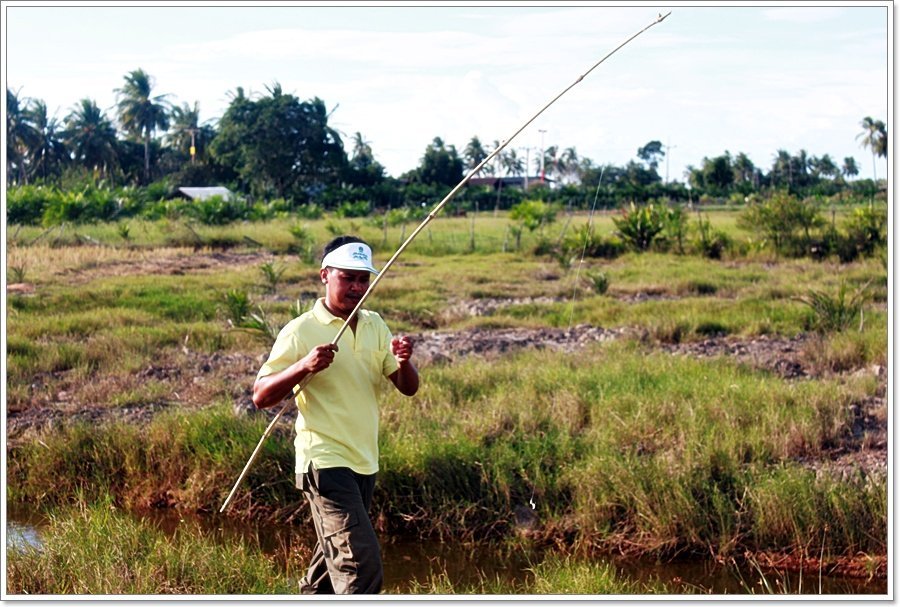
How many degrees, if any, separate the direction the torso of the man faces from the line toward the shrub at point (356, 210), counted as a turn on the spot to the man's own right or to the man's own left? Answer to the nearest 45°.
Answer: approximately 135° to the man's own left

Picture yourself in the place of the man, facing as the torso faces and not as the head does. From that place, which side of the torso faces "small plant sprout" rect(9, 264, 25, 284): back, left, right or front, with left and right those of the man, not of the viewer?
back

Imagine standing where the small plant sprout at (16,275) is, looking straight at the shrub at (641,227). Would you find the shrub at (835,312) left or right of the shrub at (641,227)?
right

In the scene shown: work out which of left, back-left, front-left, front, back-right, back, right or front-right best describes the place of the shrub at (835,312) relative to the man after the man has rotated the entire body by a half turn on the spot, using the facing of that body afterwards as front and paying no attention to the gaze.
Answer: right

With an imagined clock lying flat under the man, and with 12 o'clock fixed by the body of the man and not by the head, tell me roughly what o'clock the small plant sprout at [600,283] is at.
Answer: The small plant sprout is roughly at 8 o'clock from the man.

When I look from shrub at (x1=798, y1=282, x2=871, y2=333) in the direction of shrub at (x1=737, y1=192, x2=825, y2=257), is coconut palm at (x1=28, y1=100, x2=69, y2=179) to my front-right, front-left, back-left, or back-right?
front-left

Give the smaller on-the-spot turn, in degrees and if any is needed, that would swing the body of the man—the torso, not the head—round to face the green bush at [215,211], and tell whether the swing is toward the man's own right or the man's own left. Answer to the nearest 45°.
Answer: approximately 135° to the man's own left

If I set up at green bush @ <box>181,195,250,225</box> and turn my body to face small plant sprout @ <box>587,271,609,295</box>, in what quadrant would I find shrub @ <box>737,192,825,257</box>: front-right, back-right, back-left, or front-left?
front-left

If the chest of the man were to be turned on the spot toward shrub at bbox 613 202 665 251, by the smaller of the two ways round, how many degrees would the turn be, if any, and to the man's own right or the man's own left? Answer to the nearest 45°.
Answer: approximately 135° to the man's own left

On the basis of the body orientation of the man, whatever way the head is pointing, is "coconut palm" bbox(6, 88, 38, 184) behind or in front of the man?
behind
